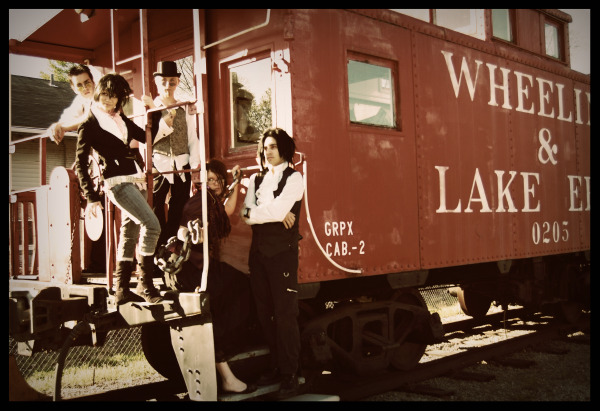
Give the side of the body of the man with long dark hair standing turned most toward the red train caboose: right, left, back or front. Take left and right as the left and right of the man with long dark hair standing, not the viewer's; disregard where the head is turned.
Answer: back

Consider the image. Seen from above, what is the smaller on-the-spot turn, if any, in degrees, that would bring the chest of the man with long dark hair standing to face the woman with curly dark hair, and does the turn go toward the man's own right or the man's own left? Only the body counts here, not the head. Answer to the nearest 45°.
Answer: approximately 45° to the man's own right

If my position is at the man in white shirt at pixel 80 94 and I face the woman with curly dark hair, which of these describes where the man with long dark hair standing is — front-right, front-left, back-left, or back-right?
front-left

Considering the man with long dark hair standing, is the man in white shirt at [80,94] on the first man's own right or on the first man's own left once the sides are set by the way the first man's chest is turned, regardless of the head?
on the first man's own right

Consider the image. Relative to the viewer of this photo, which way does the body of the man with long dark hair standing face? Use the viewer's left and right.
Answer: facing the viewer and to the left of the viewer
